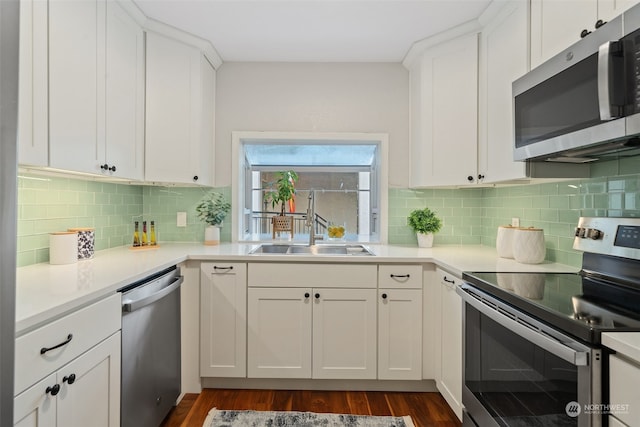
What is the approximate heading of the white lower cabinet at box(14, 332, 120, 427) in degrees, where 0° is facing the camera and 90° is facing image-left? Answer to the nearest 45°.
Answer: approximately 315°

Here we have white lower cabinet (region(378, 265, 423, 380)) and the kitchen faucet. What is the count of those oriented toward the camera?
2

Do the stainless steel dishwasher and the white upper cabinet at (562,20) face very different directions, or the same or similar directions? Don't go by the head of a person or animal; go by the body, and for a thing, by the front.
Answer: very different directions

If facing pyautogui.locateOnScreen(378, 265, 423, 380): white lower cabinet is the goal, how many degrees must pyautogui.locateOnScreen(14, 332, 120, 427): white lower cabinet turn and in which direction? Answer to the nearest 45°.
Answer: approximately 45° to its left

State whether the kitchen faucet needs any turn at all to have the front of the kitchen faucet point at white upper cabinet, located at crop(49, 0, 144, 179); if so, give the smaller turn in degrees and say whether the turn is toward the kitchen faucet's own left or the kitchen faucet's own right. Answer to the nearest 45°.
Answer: approximately 45° to the kitchen faucet's own right

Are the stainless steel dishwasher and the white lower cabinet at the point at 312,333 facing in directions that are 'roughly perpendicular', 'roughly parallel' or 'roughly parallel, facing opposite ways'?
roughly perpendicular

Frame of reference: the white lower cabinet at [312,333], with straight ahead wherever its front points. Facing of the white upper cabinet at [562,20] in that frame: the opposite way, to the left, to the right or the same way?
to the right

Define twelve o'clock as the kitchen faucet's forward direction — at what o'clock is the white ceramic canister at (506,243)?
The white ceramic canister is roughly at 10 o'clock from the kitchen faucet.

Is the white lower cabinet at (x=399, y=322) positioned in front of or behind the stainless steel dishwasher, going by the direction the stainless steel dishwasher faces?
in front

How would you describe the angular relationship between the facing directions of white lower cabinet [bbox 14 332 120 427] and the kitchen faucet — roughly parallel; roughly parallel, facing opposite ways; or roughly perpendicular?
roughly perpendicular
